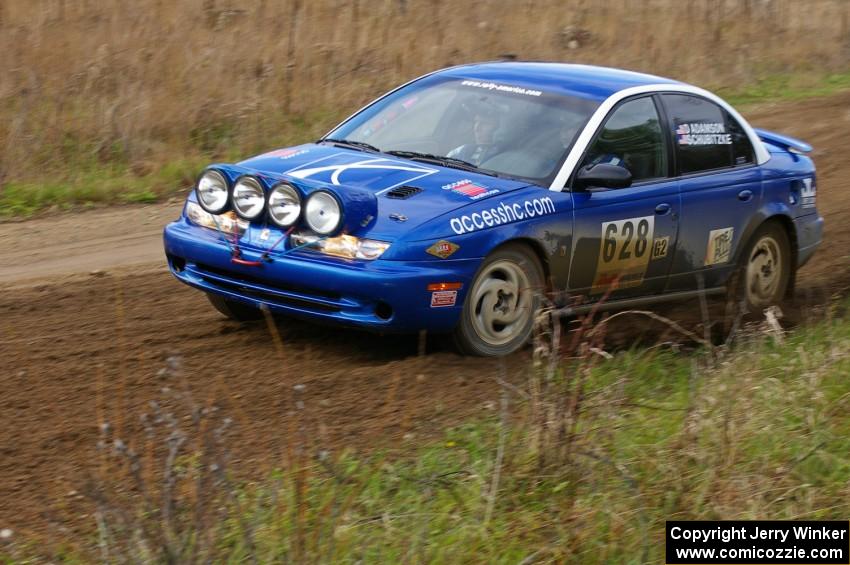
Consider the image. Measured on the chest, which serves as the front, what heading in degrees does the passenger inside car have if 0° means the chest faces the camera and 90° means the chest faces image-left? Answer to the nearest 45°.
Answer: approximately 45°
